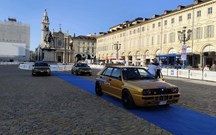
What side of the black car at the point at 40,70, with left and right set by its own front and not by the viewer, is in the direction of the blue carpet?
front

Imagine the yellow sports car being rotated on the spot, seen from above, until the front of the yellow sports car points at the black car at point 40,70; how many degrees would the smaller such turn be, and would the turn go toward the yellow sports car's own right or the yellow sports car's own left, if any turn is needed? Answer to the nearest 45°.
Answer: approximately 180°

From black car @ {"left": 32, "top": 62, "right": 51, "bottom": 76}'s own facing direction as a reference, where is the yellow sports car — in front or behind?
in front

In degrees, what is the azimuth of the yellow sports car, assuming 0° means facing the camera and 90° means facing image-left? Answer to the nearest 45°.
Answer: approximately 315°

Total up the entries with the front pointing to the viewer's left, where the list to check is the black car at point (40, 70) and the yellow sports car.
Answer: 0

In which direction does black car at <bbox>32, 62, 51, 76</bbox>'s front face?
toward the camera
